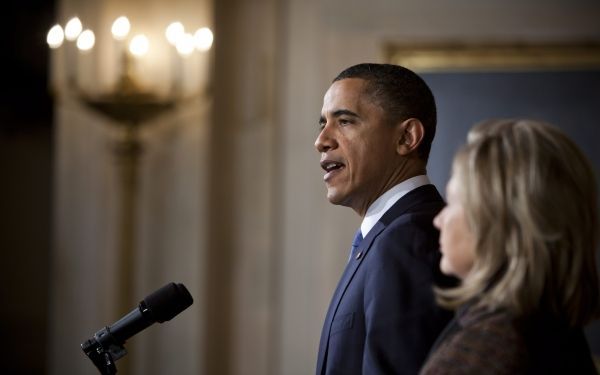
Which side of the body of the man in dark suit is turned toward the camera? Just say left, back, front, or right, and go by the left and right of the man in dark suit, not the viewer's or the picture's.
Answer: left

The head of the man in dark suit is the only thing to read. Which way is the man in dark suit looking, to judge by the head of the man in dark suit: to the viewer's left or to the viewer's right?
to the viewer's left

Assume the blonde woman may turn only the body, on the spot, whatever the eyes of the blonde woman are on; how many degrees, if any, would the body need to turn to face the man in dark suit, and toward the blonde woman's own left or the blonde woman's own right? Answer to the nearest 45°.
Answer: approximately 45° to the blonde woman's own right

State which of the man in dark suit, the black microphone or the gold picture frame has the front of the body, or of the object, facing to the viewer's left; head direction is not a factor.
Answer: the man in dark suit

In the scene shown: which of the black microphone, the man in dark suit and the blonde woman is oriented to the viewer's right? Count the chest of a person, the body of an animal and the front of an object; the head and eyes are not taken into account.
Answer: the black microphone

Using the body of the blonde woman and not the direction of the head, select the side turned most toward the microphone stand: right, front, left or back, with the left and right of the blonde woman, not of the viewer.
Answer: front

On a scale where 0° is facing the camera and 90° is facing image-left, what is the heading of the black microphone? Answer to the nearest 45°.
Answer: approximately 270°

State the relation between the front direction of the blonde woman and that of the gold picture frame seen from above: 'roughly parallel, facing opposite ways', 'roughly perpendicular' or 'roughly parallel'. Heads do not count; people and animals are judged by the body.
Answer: roughly perpendicular

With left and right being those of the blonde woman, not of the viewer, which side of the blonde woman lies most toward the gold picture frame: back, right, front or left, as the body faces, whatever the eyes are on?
right

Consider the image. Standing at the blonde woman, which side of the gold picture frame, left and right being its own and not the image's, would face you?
front

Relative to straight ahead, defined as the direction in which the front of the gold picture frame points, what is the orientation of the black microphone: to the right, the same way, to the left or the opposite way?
to the left

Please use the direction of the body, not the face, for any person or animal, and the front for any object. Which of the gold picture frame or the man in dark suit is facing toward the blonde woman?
the gold picture frame

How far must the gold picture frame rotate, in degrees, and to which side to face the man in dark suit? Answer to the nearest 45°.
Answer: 0° — it already faces them

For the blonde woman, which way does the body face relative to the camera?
to the viewer's left

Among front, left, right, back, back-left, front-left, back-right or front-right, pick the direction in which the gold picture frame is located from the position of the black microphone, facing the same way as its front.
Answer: front-left

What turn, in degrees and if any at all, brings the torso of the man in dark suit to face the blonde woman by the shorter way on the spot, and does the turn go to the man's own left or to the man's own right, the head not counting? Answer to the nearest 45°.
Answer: approximately 90° to the man's own left

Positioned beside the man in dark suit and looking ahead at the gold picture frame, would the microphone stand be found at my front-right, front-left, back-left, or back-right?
back-left

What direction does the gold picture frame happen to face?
toward the camera
